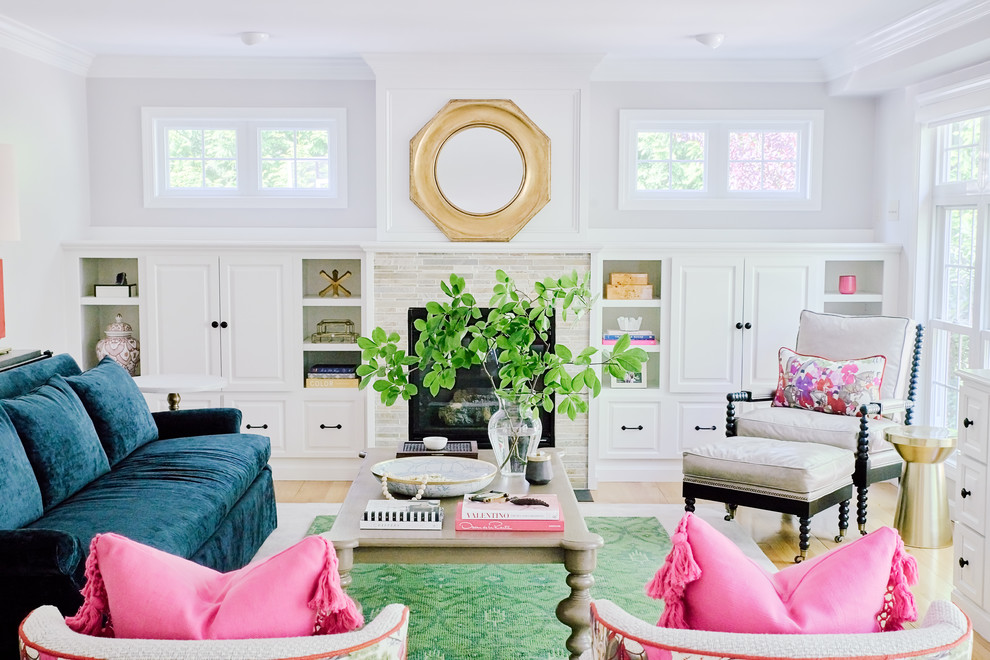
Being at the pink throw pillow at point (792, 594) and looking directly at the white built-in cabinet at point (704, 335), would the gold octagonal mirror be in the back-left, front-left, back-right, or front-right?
front-left

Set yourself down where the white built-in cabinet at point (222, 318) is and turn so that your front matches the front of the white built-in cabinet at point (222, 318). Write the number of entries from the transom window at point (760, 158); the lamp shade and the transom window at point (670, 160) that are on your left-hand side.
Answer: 2

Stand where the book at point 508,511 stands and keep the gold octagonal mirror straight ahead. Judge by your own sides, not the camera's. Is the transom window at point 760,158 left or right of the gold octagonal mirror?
right

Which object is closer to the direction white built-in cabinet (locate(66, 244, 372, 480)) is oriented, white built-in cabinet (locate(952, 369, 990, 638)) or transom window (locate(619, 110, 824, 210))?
the white built-in cabinet

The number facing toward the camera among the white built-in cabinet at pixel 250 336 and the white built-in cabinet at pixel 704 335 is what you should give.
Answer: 2

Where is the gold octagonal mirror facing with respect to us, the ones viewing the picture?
facing the viewer

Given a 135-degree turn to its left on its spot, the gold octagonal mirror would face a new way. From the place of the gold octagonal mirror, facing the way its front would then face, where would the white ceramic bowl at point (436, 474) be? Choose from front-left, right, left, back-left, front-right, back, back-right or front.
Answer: back-right

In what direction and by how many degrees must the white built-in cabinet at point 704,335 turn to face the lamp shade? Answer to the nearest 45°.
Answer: approximately 45° to its right

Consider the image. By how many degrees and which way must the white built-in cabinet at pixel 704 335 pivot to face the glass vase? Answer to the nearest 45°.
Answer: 0° — it already faces it

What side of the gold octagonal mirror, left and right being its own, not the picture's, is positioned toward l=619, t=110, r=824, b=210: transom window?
left

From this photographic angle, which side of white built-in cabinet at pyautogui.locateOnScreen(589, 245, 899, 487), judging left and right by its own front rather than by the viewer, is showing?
front

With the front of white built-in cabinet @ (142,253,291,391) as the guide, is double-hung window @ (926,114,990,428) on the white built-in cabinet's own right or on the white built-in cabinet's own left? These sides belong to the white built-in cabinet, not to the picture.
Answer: on the white built-in cabinet's own left

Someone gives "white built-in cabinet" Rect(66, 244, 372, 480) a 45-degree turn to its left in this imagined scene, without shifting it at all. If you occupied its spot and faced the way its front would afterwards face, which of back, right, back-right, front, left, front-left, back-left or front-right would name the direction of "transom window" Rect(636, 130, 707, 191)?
front-left

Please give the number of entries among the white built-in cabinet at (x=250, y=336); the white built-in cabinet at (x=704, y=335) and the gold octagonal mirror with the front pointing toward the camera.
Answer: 3

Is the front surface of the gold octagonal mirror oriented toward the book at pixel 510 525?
yes

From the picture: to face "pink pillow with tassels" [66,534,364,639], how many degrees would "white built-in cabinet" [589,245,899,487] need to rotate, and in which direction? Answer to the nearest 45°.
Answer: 0° — it already faces it

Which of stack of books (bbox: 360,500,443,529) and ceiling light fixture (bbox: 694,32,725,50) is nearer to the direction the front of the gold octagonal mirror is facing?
the stack of books

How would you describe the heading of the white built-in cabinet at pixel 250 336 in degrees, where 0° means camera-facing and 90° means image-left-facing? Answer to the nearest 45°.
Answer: approximately 0°

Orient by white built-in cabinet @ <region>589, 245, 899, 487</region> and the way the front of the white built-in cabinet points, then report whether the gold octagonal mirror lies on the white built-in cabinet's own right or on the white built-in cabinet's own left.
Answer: on the white built-in cabinet's own right
